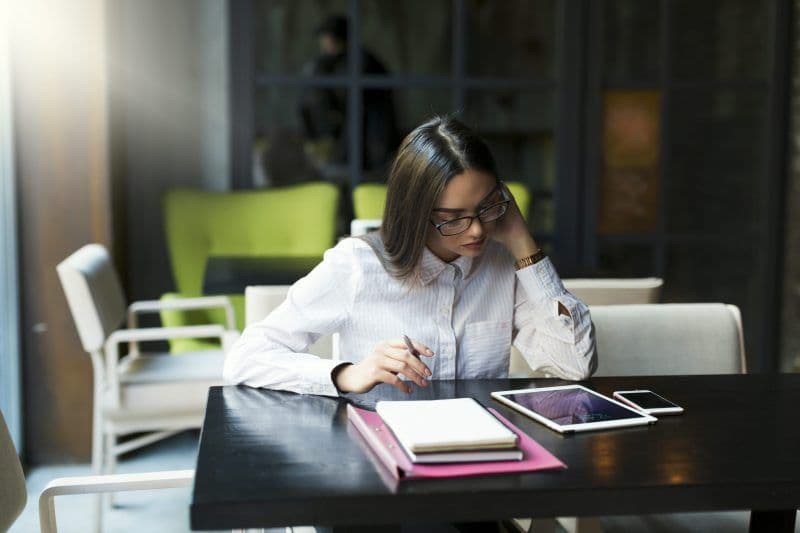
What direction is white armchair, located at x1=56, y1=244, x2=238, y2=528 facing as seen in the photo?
to the viewer's right
